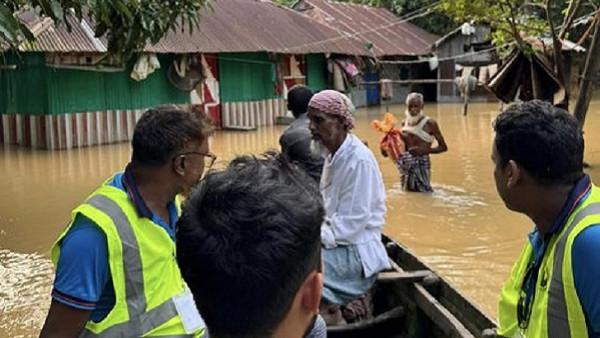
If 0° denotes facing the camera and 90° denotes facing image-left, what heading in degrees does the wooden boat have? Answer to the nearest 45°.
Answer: approximately 135°

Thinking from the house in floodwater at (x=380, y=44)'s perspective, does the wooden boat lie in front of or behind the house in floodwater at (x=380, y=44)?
in front

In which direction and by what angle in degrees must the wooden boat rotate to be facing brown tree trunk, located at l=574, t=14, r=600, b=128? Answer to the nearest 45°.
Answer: approximately 45° to its right

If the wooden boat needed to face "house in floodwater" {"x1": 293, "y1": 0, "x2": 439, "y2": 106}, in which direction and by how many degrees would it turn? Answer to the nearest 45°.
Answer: approximately 45° to its right

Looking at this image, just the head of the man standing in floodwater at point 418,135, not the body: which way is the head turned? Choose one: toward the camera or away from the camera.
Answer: toward the camera

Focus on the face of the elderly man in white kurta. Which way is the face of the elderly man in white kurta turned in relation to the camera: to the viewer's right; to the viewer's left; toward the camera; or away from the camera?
to the viewer's left

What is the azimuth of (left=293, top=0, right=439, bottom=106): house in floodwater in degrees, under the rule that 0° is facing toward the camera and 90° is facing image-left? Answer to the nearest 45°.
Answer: approximately 0°

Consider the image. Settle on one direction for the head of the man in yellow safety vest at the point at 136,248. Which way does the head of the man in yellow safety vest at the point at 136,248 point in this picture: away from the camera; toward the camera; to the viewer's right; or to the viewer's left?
to the viewer's right

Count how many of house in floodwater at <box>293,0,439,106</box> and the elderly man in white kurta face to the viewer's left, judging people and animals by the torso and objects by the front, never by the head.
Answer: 1

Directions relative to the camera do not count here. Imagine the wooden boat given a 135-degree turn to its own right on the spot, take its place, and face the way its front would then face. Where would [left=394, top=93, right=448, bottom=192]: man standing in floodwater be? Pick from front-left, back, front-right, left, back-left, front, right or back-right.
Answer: left

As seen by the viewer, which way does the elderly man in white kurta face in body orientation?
to the viewer's left

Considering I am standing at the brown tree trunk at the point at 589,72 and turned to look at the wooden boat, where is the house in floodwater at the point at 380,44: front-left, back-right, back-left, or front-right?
back-right

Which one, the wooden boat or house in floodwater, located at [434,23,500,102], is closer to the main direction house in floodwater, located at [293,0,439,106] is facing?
the wooden boat

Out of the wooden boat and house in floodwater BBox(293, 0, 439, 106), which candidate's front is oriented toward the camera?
the house in floodwater

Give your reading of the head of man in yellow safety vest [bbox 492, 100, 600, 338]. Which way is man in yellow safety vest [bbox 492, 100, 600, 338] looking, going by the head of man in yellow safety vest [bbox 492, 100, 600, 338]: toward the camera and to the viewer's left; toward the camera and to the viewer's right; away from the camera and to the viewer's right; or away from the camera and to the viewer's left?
away from the camera and to the viewer's left

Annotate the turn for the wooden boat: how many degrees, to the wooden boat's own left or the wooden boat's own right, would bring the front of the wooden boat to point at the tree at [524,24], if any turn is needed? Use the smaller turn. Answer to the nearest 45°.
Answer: approximately 45° to the wooden boat's own right
